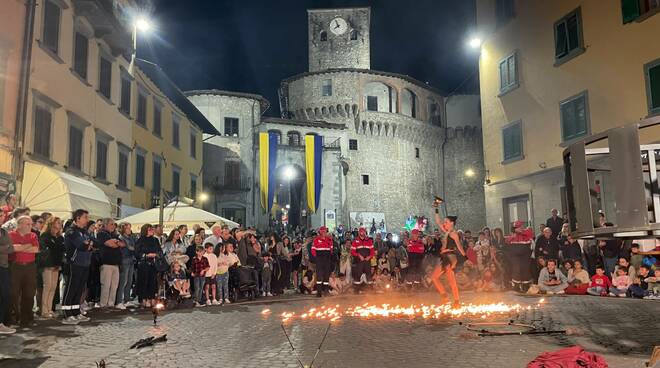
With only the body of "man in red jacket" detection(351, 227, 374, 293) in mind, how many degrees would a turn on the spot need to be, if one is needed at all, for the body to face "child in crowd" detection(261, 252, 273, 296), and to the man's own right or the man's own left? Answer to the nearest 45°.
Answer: approximately 90° to the man's own right

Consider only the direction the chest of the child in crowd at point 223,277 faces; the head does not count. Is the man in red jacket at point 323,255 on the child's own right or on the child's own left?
on the child's own left

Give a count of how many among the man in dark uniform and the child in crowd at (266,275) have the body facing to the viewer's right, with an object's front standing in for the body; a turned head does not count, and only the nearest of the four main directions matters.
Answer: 1

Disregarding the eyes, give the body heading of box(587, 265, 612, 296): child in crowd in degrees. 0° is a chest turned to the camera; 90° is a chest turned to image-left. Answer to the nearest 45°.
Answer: approximately 45°

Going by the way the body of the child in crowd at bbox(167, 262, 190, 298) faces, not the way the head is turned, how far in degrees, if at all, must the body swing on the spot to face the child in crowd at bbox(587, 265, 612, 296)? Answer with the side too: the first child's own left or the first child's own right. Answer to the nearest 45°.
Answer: approximately 45° to the first child's own left

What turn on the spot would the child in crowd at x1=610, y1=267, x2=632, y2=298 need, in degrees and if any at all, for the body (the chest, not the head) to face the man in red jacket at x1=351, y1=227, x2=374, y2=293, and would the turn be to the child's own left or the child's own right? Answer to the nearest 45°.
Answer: approximately 45° to the child's own right

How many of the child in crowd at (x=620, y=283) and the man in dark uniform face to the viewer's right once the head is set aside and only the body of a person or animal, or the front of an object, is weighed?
1

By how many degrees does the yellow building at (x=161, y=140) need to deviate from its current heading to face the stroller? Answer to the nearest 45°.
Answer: approximately 45° to its right

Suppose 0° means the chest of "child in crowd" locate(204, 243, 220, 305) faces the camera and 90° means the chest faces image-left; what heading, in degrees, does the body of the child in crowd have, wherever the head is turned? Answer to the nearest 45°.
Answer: approximately 315°

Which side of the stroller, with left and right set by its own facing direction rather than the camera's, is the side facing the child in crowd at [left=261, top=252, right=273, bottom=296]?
left
